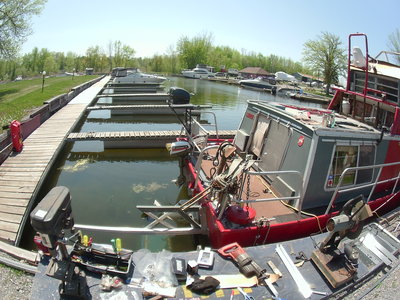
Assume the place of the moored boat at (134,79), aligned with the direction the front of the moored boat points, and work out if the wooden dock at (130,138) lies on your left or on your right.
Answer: on your right

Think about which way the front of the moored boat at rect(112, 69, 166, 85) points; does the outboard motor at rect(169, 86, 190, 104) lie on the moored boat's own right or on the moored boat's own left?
on the moored boat's own right

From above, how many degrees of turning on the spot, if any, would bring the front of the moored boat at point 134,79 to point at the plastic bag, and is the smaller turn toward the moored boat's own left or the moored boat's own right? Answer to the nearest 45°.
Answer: approximately 90° to the moored boat's own right

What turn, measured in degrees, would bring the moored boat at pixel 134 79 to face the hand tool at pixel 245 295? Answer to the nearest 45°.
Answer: approximately 90° to its right

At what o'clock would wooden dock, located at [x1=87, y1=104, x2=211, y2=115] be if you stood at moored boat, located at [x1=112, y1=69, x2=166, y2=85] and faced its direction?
The wooden dock is roughly at 3 o'clock from the moored boat.

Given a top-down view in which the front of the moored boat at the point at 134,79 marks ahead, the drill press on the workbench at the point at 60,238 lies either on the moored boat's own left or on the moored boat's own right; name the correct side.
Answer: on the moored boat's own right

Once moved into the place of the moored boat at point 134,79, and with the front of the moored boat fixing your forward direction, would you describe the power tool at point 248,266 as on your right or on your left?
on your right

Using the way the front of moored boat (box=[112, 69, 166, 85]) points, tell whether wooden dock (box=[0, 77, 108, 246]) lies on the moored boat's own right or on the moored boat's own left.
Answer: on the moored boat's own right

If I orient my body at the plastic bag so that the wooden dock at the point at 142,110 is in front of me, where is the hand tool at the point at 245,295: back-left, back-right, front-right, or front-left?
back-right

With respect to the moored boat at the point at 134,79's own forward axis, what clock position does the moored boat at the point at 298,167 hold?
the moored boat at the point at 298,167 is roughly at 3 o'clock from the moored boat at the point at 134,79.

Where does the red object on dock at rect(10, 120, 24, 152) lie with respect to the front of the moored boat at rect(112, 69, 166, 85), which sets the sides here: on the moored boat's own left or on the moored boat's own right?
on the moored boat's own right
